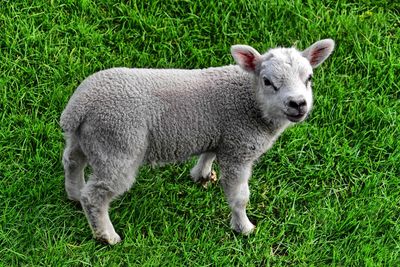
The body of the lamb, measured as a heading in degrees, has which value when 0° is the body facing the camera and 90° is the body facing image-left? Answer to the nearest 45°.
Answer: approximately 270°
